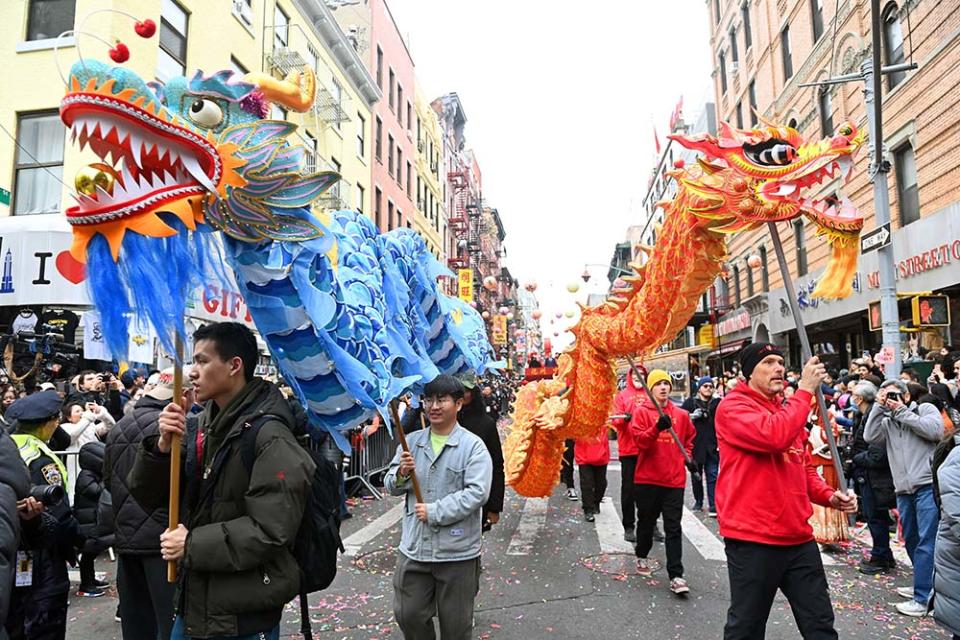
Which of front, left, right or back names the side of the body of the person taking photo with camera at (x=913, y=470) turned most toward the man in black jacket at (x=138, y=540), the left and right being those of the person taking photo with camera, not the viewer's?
front

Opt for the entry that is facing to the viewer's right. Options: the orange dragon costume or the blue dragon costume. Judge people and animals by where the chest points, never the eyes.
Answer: the orange dragon costume

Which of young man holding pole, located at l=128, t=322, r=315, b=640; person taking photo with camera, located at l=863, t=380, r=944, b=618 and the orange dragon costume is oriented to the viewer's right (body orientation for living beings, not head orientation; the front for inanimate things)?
the orange dragon costume

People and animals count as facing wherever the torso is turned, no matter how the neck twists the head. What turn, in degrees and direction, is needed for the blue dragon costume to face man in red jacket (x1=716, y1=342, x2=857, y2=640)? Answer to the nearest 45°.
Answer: approximately 135° to its left

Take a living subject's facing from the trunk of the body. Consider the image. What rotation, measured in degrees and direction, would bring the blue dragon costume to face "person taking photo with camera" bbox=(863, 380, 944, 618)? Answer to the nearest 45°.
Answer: approximately 135° to its left

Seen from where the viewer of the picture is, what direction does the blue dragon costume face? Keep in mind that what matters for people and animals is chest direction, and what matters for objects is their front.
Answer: facing the viewer and to the left of the viewer

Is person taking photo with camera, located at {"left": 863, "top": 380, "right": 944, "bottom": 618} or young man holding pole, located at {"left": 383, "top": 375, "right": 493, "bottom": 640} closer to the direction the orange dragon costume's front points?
the person taking photo with camera

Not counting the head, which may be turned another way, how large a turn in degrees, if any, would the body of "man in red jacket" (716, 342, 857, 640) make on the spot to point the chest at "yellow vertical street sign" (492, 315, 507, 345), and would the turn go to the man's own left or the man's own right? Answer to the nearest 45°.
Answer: approximately 180°

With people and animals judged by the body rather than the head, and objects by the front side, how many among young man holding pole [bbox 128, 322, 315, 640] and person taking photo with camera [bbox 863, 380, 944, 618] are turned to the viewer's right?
0

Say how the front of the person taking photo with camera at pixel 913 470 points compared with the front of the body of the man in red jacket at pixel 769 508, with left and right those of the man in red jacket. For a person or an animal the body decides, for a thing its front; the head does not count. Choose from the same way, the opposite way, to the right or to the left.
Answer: to the right

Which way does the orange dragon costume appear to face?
to the viewer's right
